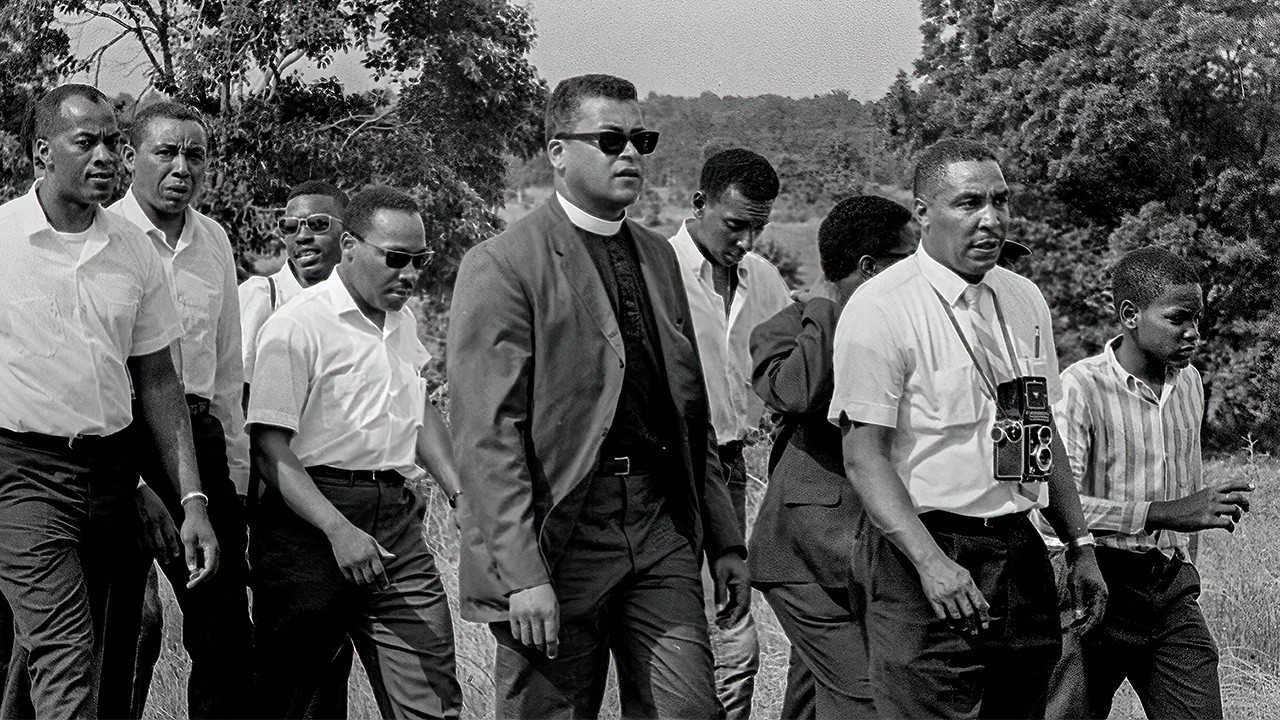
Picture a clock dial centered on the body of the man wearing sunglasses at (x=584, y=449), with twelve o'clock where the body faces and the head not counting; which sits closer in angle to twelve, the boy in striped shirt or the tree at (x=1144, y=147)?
the boy in striped shirt

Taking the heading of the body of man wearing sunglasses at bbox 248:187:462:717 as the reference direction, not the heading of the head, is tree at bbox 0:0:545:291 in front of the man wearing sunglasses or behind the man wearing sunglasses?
behind

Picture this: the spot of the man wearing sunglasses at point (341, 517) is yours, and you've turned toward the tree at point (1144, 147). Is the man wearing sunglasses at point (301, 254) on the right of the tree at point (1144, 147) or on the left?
left

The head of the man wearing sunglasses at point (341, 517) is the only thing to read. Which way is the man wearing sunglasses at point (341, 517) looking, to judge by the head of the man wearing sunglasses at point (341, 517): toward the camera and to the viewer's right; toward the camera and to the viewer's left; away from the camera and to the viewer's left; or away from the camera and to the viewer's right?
toward the camera and to the viewer's right

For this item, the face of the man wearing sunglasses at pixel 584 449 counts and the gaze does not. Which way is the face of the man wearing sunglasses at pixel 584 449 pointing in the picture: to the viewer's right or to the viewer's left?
to the viewer's right

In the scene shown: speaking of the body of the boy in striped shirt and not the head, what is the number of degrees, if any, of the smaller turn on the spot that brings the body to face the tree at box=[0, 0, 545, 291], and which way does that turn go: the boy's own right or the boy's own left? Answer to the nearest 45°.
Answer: approximately 180°

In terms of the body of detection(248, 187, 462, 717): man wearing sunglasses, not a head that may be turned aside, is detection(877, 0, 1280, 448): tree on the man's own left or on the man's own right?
on the man's own left
